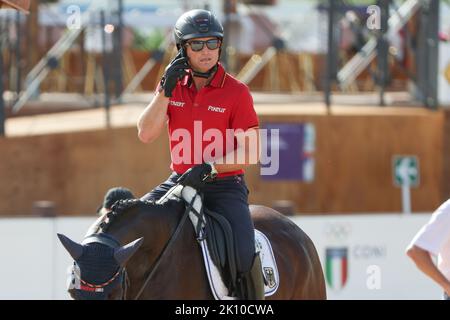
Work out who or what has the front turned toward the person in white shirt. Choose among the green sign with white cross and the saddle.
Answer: the green sign with white cross

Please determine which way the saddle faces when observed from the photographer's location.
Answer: facing the viewer and to the left of the viewer

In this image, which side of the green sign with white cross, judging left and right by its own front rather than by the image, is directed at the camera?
front

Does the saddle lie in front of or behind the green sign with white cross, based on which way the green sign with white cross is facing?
in front

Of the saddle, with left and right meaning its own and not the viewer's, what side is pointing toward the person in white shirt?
back

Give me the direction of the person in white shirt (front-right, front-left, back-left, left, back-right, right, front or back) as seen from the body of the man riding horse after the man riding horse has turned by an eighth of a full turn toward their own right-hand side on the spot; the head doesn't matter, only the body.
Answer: back-left

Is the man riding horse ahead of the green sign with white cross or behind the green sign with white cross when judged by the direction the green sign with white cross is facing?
ahead
